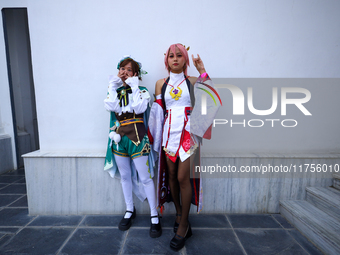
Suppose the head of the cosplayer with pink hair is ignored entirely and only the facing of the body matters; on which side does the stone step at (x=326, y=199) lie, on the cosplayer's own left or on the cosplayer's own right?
on the cosplayer's own left

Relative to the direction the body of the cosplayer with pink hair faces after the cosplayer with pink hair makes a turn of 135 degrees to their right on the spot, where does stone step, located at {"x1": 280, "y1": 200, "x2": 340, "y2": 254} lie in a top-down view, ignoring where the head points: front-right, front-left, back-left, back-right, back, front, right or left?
back-right

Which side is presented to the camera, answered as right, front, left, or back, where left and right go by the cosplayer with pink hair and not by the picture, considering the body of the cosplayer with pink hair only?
front
